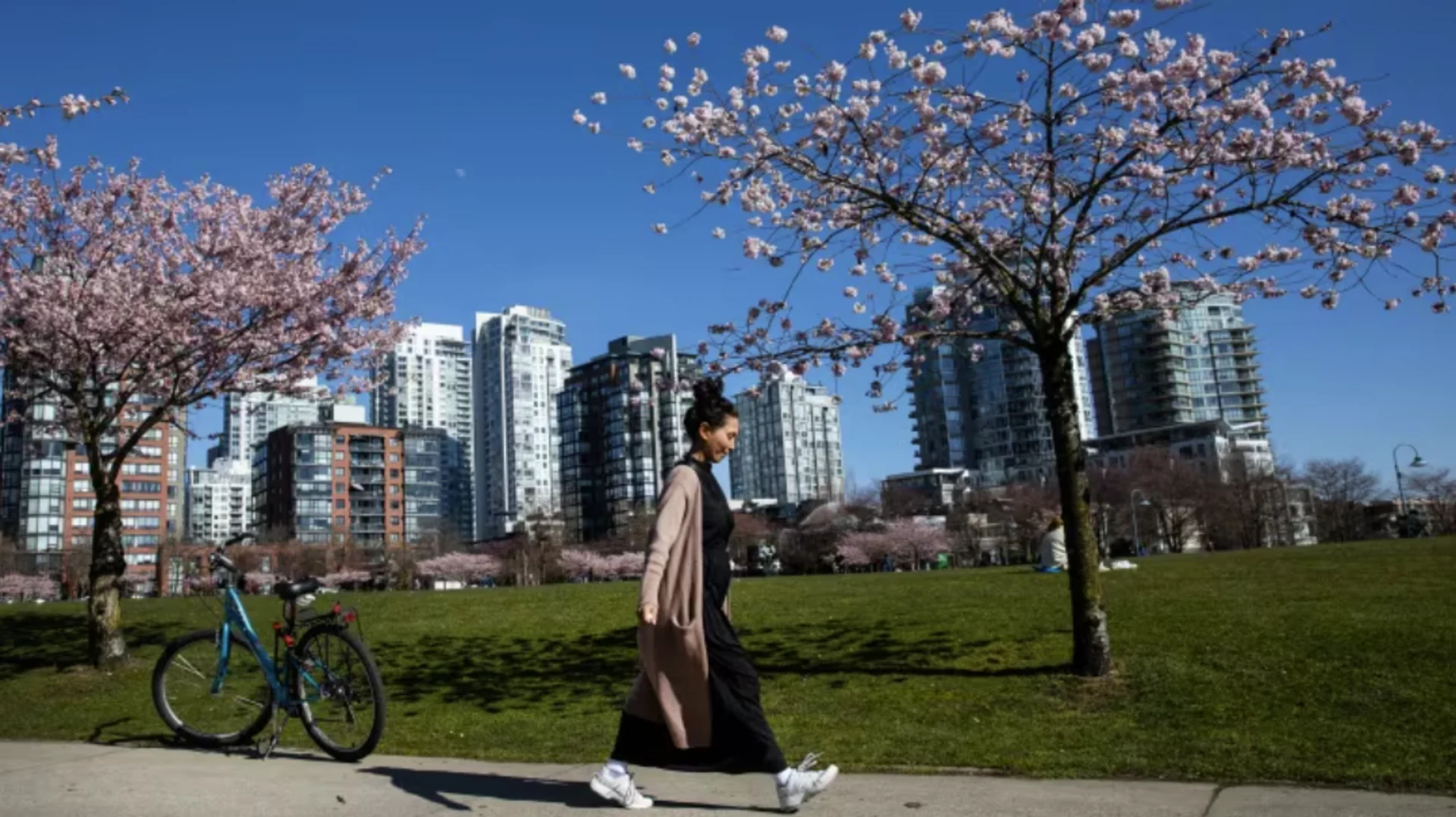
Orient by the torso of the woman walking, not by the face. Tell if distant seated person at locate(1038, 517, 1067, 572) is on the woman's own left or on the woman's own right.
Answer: on the woman's own left

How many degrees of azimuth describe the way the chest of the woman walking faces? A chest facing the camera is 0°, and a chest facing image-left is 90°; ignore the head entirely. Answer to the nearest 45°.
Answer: approximately 270°

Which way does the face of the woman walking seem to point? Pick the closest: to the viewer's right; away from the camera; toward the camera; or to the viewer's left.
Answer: to the viewer's right

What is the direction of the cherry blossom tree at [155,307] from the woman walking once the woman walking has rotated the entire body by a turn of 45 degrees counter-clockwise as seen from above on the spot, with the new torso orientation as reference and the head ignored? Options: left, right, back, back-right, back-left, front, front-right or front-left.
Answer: left

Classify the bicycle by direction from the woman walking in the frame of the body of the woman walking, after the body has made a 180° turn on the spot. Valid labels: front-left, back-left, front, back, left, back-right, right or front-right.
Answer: front-right

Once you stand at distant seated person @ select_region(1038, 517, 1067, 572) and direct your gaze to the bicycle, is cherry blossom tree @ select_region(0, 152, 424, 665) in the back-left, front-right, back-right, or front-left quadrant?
front-right
